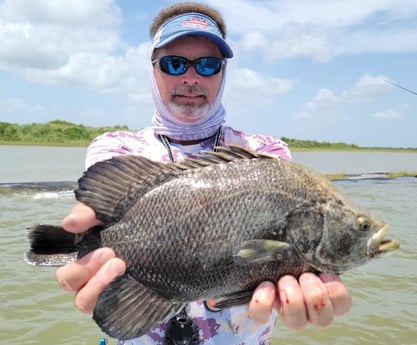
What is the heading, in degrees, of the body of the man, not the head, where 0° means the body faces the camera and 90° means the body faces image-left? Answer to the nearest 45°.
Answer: approximately 0°

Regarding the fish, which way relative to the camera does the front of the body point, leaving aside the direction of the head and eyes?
to the viewer's right
